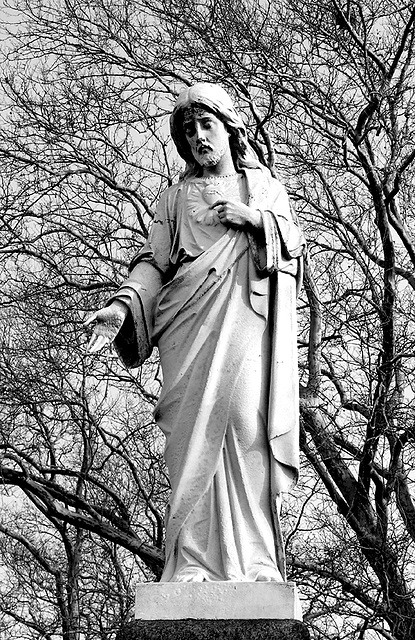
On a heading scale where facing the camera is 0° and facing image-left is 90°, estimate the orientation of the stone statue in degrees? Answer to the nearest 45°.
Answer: approximately 0°
